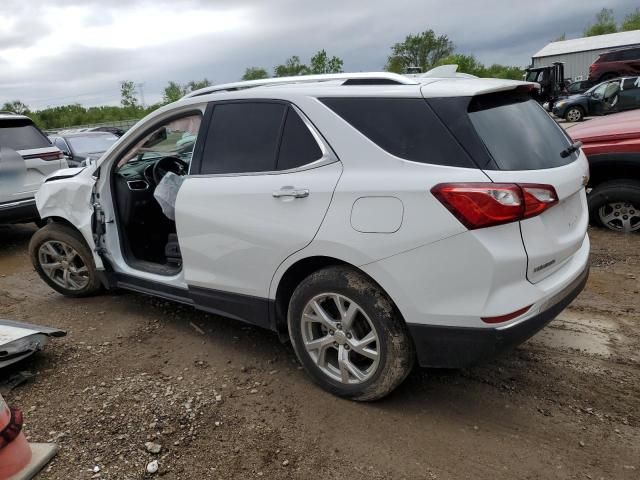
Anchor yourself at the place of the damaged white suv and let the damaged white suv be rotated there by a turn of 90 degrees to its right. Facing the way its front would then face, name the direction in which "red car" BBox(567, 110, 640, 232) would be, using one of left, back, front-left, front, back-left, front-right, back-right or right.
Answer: front

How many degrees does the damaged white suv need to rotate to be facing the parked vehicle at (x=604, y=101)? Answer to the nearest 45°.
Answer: approximately 90° to its right

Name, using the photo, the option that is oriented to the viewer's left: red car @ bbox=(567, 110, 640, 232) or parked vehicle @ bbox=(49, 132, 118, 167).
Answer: the red car

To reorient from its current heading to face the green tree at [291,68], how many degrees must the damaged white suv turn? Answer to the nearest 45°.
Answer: approximately 45° to its right

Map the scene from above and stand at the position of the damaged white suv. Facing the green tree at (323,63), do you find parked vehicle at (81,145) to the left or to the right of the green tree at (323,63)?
left

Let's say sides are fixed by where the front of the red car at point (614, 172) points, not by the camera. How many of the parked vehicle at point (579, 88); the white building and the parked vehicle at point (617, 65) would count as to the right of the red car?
3

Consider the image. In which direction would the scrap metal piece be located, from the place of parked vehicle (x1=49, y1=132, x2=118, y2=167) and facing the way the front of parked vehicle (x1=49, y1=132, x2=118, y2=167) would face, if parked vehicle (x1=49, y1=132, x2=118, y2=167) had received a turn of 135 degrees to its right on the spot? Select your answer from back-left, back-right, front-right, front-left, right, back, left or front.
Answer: left

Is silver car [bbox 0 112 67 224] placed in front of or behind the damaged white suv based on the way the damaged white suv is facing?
in front

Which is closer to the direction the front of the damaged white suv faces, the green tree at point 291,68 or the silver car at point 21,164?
the silver car

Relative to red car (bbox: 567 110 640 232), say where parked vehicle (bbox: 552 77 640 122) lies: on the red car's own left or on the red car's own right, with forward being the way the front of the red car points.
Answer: on the red car's own right

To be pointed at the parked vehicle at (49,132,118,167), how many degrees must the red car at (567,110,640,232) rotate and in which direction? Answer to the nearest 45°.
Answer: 0° — it already faces it

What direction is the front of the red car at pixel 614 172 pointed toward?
to the viewer's left

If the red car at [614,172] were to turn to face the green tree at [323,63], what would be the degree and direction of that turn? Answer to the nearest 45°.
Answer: approximately 45° to its right

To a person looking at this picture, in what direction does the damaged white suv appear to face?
facing away from the viewer and to the left of the viewer

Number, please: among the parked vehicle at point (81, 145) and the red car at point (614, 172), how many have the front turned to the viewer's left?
1

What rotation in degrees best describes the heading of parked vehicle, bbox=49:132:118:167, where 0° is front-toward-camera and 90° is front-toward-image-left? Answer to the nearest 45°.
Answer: approximately 315°

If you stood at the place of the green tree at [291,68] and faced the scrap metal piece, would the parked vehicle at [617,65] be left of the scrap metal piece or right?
left
